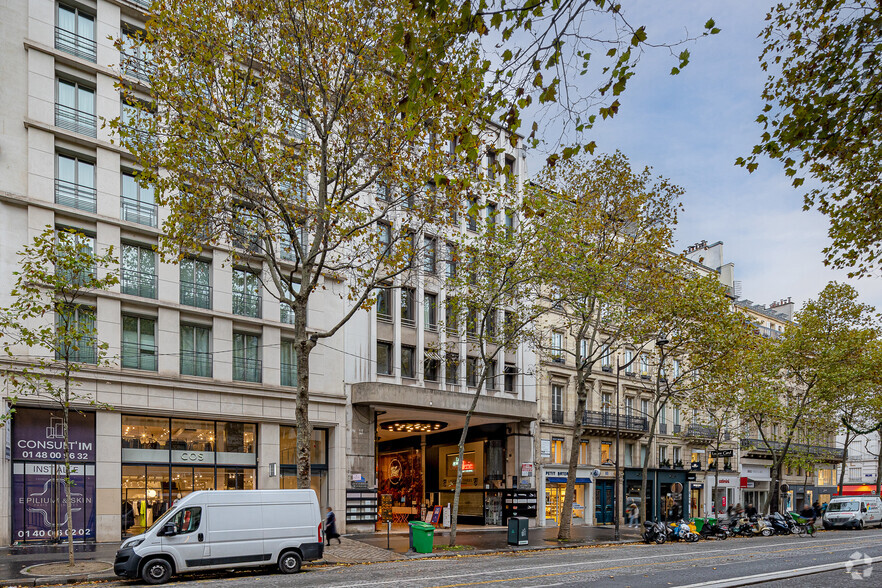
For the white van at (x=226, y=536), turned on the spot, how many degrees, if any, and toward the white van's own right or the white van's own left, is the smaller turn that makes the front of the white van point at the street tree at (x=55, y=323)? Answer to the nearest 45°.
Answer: approximately 45° to the white van's own right

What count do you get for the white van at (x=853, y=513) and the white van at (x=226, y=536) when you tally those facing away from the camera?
0

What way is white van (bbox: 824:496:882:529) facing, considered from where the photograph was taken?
facing the viewer and to the left of the viewer

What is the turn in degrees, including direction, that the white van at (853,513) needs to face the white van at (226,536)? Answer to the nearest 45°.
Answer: approximately 45° to its left

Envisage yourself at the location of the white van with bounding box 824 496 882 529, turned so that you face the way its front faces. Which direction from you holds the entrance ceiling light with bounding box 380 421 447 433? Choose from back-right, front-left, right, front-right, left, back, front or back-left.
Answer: front

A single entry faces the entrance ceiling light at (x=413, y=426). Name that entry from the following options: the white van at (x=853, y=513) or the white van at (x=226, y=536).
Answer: the white van at (x=853, y=513)

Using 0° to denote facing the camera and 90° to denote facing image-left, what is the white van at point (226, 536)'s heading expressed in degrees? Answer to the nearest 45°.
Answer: approximately 90°

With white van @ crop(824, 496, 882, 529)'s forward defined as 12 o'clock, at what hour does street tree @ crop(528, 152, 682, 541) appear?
The street tree is roughly at 11 o'clock from the white van.

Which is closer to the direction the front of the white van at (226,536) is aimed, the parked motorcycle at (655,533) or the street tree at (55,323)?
the street tree
